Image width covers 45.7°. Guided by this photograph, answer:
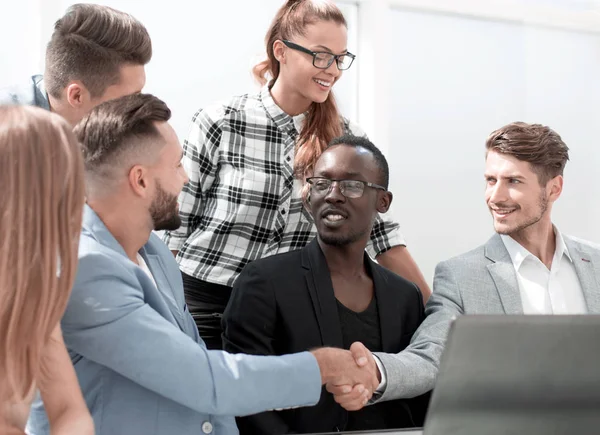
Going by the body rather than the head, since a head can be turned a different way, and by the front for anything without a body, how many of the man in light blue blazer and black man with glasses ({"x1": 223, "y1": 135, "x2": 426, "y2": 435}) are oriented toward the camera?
1

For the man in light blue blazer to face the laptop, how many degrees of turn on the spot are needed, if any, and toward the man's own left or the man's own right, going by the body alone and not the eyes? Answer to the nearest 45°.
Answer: approximately 45° to the man's own right

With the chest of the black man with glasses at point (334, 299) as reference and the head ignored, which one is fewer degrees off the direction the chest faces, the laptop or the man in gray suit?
the laptop

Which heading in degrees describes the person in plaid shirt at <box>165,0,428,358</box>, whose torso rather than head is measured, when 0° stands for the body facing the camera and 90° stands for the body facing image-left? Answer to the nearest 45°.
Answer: approximately 315°

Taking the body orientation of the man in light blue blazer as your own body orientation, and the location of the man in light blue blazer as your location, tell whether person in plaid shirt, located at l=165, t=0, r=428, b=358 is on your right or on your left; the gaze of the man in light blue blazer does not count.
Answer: on your left

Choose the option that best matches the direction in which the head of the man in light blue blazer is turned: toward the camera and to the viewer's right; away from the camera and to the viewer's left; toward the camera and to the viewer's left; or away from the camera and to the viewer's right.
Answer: away from the camera and to the viewer's right

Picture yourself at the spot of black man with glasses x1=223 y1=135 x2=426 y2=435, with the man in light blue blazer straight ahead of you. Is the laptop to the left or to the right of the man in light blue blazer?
left

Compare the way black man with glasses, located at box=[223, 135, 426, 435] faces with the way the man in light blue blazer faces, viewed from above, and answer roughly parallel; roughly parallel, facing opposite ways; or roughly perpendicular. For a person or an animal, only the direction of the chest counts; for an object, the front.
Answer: roughly perpendicular

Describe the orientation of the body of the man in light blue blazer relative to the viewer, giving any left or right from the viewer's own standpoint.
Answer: facing to the right of the viewer

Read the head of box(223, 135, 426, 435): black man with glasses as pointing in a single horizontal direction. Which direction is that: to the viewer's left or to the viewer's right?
to the viewer's left

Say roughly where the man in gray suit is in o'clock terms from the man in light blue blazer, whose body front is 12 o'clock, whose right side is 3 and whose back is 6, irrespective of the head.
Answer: The man in gray suit is roughly at 11 o'clock from the man in light blue blazer.

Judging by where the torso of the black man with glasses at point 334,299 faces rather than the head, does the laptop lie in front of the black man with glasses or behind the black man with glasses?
in front
